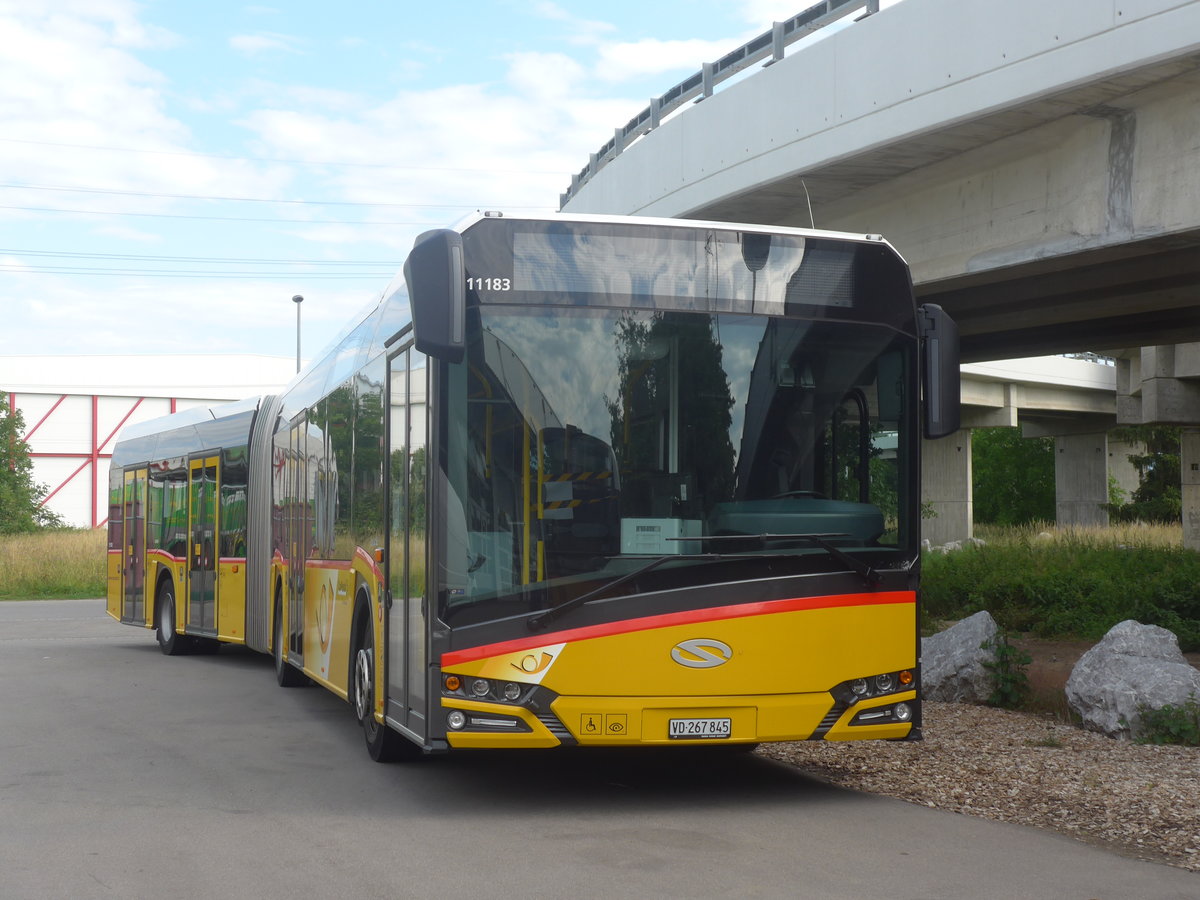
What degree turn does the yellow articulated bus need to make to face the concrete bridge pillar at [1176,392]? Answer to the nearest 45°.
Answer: approximately 90° to its left

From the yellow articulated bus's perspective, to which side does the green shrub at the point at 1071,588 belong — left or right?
on its left

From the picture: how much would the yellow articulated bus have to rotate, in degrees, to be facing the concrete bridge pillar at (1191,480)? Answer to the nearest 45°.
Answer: approximately 90° to its left

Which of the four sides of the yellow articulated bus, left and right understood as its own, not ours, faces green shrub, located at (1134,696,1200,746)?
left

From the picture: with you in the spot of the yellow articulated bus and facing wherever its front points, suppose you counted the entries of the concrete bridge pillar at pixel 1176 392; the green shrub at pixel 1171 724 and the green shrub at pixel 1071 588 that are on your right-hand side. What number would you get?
0

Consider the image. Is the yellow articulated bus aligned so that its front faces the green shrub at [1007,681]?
no

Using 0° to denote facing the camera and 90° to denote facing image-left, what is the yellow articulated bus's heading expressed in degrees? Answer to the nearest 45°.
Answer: approximately 315°

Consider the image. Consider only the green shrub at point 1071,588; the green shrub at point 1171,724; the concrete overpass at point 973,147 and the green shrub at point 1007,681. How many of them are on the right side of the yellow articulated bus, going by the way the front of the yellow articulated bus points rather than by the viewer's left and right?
0

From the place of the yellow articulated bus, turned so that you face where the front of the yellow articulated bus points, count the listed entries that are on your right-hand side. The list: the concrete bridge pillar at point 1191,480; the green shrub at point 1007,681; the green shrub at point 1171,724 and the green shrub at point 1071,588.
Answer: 0

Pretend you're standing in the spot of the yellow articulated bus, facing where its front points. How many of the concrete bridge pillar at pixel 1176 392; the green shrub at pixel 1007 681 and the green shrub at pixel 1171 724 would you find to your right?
0

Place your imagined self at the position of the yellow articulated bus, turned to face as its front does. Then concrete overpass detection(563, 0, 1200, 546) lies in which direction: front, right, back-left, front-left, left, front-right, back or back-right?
left
